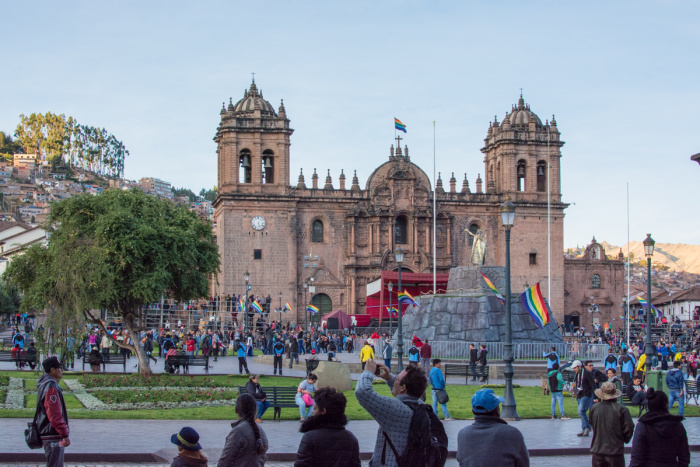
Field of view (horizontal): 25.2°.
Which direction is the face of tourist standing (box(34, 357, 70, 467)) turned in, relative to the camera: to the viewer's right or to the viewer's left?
to the viewer's right

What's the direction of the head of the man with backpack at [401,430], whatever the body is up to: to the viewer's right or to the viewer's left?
to the viewer's left

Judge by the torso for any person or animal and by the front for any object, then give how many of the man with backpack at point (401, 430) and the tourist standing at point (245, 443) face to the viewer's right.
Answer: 0

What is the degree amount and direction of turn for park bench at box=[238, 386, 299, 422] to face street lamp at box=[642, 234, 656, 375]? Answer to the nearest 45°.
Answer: approximately 135° to its left

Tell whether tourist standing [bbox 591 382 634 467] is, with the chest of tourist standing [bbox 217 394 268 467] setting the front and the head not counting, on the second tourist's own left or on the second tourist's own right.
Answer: on the second tourist's own right

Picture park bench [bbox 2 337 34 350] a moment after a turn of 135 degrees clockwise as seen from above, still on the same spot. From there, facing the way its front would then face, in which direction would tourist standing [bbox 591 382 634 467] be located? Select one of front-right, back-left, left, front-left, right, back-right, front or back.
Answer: back-left

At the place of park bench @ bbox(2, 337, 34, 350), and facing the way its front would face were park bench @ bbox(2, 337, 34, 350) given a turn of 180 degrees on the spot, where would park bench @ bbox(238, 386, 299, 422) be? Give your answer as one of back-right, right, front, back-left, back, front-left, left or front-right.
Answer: back

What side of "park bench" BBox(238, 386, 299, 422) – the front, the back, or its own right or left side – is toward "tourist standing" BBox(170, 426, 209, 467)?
front

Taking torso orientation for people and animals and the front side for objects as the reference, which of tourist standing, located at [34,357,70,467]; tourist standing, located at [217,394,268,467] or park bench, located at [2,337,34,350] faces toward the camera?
the park bench

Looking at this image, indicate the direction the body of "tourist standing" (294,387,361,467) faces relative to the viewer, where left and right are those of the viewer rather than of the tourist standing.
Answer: facing away from the viewer and to the left of the viewer

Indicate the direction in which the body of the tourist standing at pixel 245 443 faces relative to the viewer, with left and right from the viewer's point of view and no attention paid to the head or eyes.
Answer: facing away from the viewer and to the left of the viewer

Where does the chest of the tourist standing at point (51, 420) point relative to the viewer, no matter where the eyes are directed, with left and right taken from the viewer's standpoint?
facing to the right of the viewer

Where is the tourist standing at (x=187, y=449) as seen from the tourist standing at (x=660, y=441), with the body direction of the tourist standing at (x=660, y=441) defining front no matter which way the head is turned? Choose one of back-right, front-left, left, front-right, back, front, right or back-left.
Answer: back-left

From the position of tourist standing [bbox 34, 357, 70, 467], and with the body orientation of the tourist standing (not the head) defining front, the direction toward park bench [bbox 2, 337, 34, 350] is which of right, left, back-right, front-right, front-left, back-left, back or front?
left
